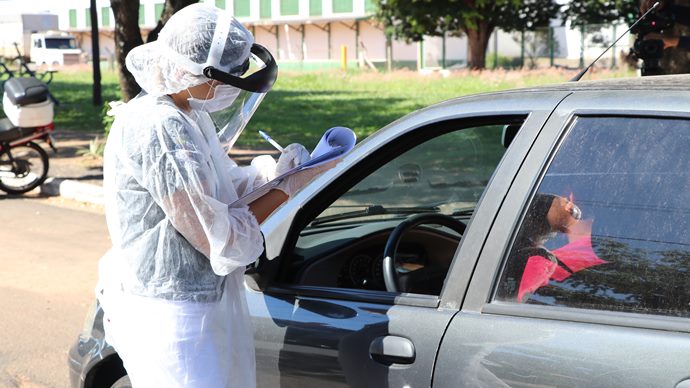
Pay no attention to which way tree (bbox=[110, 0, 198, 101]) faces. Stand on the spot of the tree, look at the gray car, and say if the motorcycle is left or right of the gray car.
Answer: right

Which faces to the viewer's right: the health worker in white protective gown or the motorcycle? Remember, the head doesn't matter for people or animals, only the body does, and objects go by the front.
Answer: the health worker in white protective gown

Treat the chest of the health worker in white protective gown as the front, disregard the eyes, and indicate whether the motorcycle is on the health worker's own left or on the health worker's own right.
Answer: on the health worker's own left

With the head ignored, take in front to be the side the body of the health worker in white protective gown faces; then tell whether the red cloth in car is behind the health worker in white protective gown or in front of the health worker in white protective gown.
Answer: in front

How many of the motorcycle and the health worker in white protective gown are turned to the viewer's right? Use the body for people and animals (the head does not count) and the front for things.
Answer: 1

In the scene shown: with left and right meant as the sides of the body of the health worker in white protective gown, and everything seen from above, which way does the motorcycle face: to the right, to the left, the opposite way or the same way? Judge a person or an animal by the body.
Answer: the opposite way

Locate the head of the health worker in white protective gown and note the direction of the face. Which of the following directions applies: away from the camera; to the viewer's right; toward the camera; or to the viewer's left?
to the viewer's right

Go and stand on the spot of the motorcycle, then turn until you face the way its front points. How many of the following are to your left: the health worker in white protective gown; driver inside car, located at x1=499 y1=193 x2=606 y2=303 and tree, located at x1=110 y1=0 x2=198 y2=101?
2

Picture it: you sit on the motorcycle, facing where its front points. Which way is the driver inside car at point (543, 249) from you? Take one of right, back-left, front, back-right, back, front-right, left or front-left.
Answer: left

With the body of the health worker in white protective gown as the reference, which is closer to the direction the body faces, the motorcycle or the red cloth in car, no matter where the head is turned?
the red cloth in car

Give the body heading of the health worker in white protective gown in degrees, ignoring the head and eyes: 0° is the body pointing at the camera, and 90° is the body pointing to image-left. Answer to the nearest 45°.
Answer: approximately 270°

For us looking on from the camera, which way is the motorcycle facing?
facing to the left of the viewer
